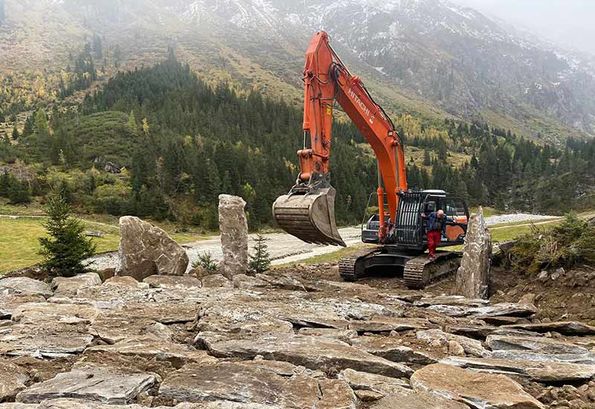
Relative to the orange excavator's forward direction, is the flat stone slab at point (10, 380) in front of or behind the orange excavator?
in front

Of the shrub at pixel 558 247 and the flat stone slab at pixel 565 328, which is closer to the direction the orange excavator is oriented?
the flat stone slab

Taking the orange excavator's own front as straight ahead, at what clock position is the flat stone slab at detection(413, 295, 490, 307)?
The flat stone slab is roughly at 10 o'clock from the orange excavator.

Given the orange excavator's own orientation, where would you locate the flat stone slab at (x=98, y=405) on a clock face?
The flat stone slab is roughly at 11 o'clock from the orange excavator.

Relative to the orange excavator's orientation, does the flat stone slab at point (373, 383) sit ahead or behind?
ahead

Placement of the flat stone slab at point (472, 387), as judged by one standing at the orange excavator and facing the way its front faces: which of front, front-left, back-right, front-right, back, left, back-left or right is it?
front-left

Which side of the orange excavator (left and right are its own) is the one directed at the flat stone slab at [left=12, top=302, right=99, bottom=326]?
front

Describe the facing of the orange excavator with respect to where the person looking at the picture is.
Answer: facing the viewer and to the left of the viewer

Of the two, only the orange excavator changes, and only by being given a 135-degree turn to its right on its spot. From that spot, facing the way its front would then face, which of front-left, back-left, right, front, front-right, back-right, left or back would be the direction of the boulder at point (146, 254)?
left

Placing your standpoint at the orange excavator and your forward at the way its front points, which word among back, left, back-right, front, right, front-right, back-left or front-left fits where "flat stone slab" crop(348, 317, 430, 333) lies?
front-left

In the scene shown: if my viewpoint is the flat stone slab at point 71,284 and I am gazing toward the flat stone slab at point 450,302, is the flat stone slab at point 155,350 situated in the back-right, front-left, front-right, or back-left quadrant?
front-right

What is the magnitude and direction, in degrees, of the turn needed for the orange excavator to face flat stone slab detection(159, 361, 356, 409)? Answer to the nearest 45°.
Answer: approximately 45° to its left

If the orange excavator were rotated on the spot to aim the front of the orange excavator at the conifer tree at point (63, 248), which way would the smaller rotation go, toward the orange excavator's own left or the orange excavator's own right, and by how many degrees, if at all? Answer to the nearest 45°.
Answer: approximately 45° to the orange excavator's own right

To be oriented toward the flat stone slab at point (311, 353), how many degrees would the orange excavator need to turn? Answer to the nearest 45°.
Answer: approximately 45° to its left
